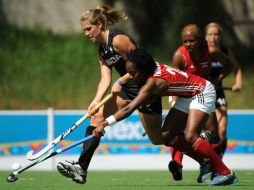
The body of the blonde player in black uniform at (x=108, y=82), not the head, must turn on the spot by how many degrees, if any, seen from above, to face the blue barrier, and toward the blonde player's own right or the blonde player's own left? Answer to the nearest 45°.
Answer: approximately 135° to the blonde player's own right

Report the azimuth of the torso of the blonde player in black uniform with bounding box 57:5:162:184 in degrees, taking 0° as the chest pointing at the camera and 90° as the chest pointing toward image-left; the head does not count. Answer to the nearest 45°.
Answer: approximately 45°

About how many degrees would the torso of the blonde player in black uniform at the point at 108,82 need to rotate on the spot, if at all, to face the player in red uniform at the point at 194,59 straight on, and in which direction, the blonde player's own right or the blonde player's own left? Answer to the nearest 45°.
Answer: approximately 180°

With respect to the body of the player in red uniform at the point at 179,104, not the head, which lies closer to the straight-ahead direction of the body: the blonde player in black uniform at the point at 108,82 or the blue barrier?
the blonde player in black uniform

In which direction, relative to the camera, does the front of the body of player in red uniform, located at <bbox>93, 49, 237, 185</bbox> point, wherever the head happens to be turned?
to the viewer's left

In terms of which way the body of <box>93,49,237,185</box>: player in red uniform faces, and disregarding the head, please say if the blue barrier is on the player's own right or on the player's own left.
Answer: on the player's own right

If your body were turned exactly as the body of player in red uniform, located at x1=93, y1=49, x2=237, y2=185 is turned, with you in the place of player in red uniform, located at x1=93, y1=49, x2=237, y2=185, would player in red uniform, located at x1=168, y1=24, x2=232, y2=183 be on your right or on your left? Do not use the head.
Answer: on your right
